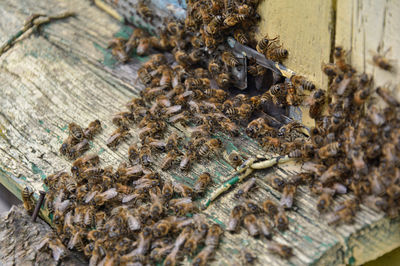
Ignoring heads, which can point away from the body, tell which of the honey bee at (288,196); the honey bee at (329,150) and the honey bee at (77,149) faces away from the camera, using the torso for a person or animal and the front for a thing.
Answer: the honey bee at (288,196)

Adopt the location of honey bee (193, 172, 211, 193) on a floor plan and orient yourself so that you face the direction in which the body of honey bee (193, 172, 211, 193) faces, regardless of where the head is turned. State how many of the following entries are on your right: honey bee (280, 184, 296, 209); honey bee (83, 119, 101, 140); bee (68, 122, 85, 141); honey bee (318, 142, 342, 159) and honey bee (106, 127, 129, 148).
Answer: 2

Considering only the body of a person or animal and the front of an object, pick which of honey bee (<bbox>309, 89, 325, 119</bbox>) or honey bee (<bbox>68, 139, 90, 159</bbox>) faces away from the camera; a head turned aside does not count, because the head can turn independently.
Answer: honey bee (<bbox>309, 89, 325, 119</bbox>)

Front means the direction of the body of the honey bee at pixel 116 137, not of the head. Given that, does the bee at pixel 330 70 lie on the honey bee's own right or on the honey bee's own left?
on the honey bee's own right

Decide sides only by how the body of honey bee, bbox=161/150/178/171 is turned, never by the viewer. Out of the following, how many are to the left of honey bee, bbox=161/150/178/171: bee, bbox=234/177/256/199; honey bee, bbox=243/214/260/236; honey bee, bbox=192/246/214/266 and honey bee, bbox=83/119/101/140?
1

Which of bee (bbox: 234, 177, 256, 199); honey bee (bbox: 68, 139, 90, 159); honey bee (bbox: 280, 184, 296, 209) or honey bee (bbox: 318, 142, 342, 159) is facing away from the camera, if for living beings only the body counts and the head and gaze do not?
honey bee (bbox: 280, 184, 296, 209)

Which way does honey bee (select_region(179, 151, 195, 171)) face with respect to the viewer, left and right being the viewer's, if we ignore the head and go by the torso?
facing away from the viewer and to the right of the viewer

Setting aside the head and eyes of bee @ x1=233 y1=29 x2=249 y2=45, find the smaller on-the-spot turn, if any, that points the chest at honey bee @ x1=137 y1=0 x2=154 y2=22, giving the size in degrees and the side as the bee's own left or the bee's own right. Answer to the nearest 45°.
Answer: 0° — it already faces it
